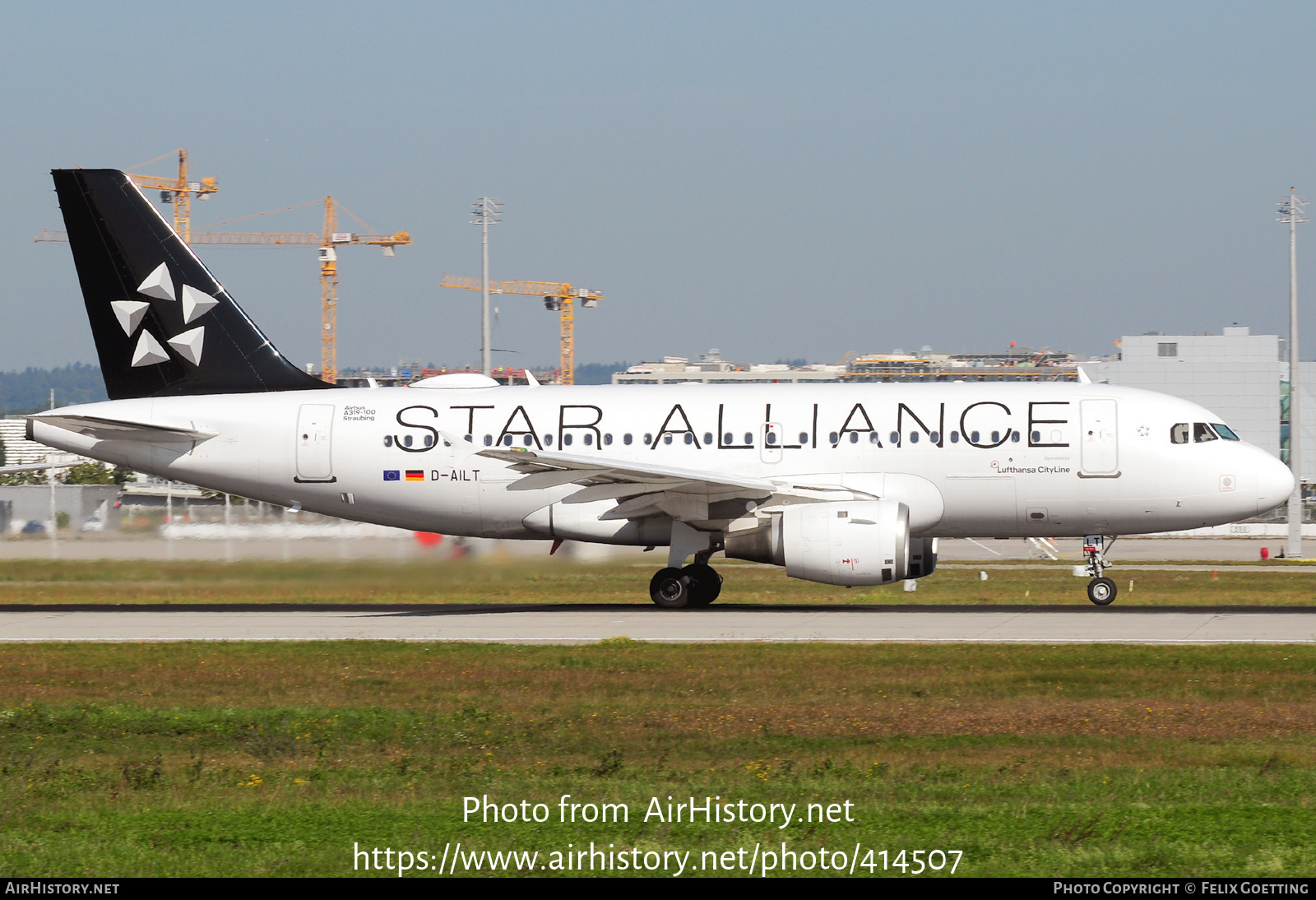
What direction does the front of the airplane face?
to the viewer's right
